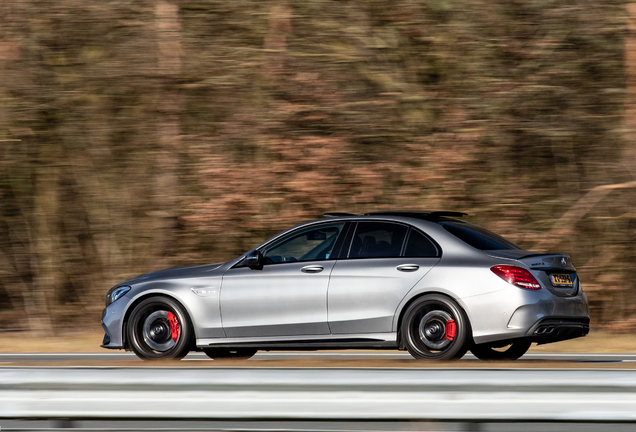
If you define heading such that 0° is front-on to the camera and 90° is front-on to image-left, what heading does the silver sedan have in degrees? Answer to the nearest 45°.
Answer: approximately 135°
